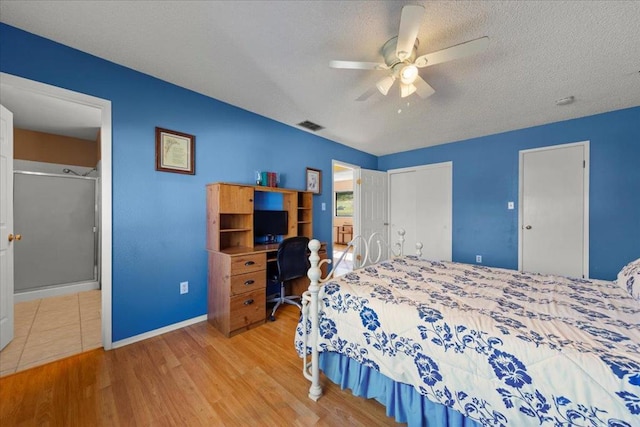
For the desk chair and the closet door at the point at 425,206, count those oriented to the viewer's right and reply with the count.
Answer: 0

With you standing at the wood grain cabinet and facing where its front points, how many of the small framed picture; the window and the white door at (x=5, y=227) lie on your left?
2

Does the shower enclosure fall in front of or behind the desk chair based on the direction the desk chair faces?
in front

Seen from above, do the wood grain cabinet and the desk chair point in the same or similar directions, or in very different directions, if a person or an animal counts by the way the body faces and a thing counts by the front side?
very different directions

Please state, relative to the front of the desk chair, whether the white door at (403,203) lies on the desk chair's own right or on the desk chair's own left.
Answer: on the desk chair's own right

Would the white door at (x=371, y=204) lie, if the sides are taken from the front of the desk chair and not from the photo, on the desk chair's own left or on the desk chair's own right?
on the desk chair's own right

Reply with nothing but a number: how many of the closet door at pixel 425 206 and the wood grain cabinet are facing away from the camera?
0

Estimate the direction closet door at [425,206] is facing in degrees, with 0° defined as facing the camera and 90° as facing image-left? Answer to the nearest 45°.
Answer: approximately 45°

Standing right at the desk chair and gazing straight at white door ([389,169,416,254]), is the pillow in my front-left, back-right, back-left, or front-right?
front-right

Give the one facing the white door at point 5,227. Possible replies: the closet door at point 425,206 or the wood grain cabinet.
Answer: the closet door

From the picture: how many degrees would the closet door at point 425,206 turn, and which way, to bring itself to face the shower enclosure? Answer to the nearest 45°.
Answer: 0° — it already faces it

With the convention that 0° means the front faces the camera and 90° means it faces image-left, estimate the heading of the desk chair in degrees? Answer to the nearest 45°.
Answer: approximately 135°

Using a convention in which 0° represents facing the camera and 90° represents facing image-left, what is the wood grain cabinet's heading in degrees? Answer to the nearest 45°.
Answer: approximately 315°

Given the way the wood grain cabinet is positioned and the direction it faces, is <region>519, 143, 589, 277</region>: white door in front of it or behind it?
in front

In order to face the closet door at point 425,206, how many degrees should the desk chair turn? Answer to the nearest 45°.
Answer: approximately 90° to its right

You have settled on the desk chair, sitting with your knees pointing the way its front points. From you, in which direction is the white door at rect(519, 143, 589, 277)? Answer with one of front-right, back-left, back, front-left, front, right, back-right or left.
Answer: back-right
